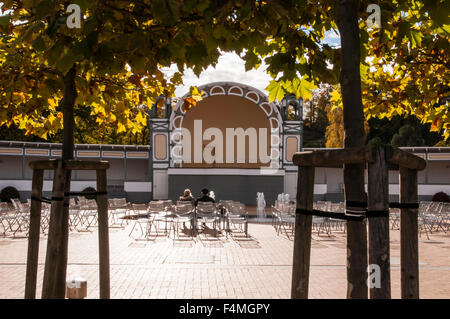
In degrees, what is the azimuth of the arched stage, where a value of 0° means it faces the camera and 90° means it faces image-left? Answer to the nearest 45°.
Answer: approximately 0°

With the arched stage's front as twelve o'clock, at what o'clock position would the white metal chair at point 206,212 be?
The white metal chair is roughly at 12 o'clock from the arched stage.

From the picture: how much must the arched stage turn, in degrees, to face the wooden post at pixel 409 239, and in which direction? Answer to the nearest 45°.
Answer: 0° — it already faces it

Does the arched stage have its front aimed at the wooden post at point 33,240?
yes

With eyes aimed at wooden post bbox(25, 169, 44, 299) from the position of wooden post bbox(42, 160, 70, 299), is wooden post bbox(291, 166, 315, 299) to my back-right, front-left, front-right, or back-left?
back-right

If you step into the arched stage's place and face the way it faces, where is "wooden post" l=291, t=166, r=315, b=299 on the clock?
The wooden post is roughly at 12 o'clock from the arched stage.

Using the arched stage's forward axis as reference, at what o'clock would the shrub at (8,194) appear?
The shrub is roughly at 3 o'clock from the arched stage.

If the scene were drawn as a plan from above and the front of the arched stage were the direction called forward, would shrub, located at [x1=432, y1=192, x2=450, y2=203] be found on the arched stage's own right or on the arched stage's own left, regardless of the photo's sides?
on the arched stage's own left

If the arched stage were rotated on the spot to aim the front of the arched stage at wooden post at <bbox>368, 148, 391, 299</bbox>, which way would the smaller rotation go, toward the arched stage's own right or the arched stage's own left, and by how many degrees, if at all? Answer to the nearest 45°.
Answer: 0° — it already faces it
